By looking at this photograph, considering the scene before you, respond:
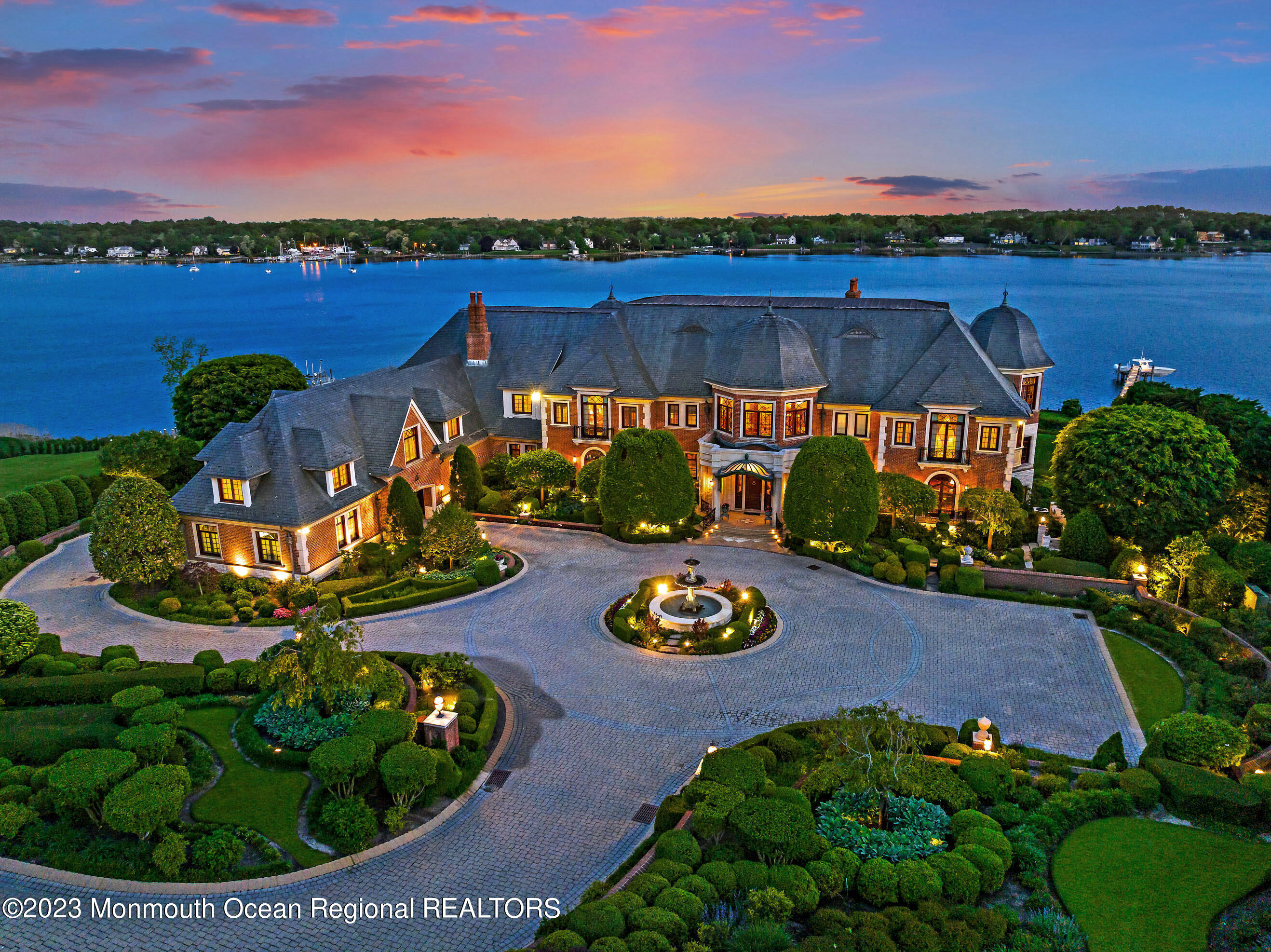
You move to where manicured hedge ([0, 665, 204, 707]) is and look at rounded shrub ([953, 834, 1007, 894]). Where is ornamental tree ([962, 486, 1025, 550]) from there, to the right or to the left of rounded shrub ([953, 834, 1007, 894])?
left

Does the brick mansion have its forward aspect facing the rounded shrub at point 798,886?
yes

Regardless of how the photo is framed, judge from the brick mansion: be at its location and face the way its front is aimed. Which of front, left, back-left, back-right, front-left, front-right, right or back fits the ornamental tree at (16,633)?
front-right

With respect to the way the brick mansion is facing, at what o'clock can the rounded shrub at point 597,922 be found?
The rounded shrub is roughly at 12 o'clock from the brick mansion.

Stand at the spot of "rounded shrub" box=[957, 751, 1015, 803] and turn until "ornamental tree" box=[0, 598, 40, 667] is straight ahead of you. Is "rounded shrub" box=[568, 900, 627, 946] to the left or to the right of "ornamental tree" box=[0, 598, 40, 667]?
left

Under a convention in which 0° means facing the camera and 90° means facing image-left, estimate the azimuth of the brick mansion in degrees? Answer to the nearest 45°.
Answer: approximately 0°

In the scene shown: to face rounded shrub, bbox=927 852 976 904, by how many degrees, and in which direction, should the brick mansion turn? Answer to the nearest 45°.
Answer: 0° — it already faces it

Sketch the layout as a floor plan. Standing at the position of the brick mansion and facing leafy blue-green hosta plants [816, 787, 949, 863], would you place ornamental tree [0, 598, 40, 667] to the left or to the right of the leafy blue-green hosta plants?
right
